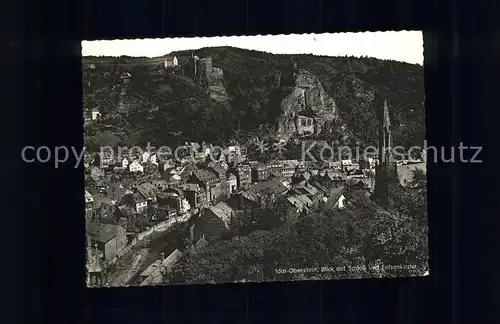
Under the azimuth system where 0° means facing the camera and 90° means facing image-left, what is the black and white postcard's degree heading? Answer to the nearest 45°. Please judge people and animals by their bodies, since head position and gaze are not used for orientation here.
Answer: approximately 0°
